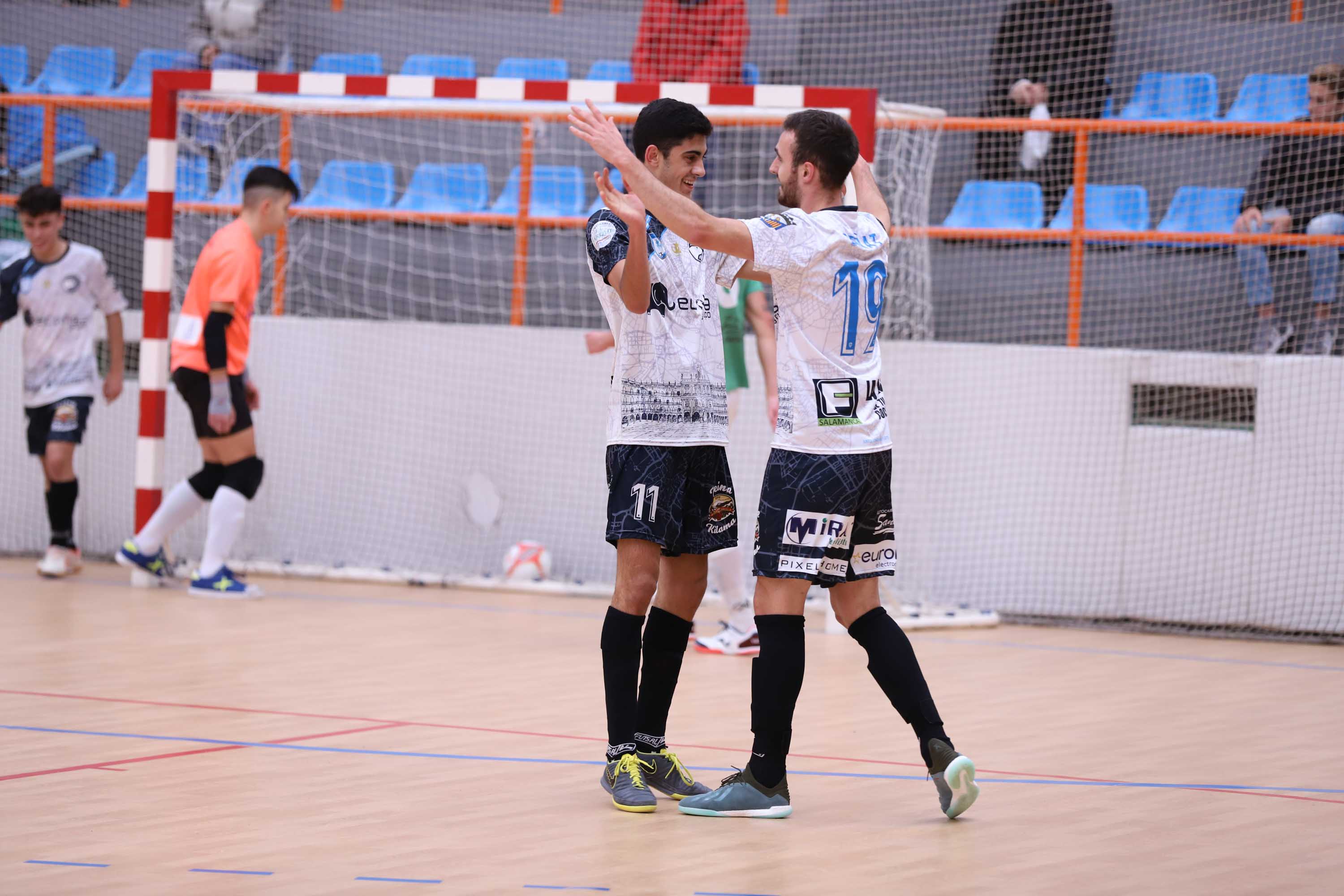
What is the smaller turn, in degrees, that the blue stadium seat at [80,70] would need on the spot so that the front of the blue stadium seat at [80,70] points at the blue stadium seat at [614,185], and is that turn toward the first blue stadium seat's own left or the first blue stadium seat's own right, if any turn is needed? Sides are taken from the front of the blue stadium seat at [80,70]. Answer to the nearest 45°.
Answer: approximately 90° to the first blue stadium seat's own left

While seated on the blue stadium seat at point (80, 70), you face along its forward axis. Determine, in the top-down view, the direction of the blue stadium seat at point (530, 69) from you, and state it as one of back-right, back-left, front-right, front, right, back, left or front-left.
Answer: left

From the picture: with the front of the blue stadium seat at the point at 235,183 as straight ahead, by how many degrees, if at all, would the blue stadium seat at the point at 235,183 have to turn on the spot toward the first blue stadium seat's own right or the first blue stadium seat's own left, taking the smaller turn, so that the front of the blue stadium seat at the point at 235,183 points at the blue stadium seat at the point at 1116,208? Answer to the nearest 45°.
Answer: approximately 90° to the first blue stadium seat's own left

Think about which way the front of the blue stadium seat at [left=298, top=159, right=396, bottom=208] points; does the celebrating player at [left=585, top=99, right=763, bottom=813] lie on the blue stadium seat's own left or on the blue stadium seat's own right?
on the blue stadium seat's own left

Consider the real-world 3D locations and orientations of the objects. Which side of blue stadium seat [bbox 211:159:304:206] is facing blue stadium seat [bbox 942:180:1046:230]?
left

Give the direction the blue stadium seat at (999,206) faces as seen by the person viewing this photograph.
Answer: facing the viewer and to the left of the viewer

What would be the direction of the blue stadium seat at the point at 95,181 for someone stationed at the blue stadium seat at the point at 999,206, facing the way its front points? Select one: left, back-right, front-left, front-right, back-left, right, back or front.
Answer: front-right

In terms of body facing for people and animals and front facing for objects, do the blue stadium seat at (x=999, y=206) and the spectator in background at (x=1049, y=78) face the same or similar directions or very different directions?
same or similar directions

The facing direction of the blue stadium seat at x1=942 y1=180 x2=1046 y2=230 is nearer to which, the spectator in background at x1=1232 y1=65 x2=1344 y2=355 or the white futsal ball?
the white futsal ball

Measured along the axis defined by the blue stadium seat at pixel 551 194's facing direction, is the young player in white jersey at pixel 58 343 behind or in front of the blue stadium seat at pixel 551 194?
in front

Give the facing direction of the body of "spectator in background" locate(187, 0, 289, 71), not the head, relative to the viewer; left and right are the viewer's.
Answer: facing the viewer
